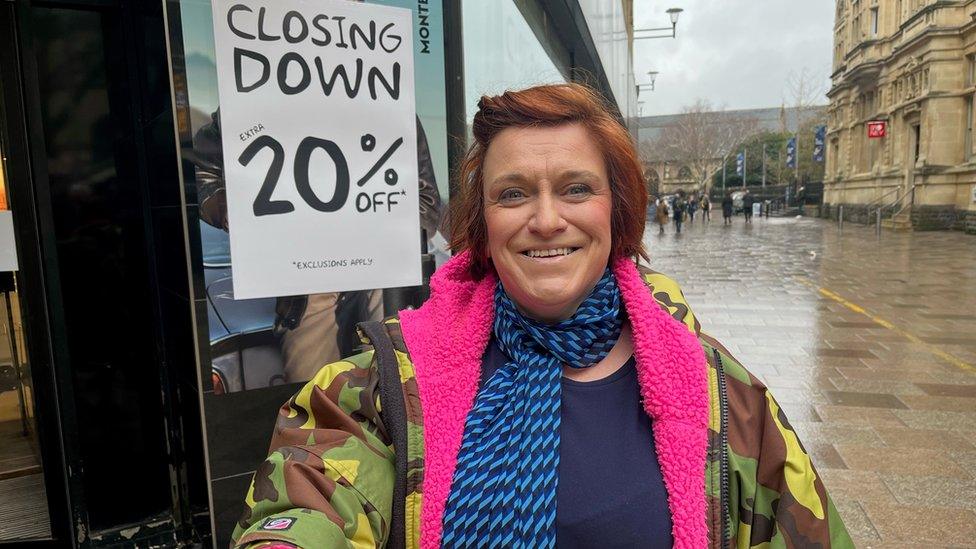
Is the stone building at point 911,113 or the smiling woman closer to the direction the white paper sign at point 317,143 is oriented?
the smiling woman

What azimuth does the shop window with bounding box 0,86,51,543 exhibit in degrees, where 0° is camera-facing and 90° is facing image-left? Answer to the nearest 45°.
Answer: approximately 315°

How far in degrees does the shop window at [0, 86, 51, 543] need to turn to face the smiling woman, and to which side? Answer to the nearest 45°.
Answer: approximately 45° to its right

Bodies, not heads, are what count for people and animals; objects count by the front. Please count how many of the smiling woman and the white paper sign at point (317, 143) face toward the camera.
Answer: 2

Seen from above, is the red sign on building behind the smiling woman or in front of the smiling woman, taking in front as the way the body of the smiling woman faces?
behind

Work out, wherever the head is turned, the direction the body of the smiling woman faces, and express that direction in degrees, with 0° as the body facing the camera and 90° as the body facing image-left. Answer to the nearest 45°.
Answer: approximately 0°

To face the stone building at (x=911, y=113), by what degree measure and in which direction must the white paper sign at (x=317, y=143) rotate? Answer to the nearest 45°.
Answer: approximately 135° to its left

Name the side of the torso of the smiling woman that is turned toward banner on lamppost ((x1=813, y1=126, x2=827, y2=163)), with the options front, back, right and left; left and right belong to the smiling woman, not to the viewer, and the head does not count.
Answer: back

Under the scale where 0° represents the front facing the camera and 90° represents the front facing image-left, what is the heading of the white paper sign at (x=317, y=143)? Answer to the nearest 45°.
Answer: approximately 0°
